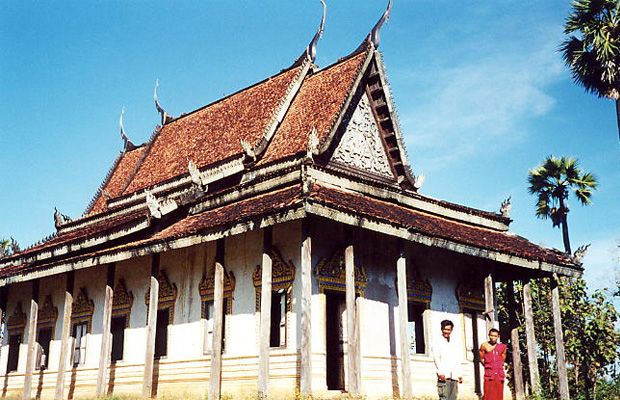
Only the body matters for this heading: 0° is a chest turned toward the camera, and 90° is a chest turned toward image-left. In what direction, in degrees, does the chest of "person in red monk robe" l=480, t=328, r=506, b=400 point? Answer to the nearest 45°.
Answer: approximately 0°

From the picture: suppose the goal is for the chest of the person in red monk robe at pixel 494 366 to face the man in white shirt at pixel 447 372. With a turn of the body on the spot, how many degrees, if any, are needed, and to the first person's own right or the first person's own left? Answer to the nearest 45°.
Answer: approximately 90° to the first person's own right

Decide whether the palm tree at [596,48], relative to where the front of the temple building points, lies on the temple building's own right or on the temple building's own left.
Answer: on the temple building's own left

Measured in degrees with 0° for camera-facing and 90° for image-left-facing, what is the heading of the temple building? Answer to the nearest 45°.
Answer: approximately 315°

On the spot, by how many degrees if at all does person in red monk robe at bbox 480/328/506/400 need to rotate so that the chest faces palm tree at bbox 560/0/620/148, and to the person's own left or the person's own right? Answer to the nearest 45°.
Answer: approximately 180°
